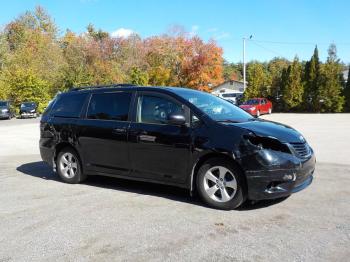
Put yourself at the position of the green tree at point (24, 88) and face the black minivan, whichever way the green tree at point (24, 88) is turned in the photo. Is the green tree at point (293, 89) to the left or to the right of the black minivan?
left

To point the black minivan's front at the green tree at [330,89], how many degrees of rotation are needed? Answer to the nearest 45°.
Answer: approximately 90° to its left

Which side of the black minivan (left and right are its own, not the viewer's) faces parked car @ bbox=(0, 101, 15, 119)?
back

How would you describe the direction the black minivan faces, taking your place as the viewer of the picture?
facing the viewer and to the right of the viewer

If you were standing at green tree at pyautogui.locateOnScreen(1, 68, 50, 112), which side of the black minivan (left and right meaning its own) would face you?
back

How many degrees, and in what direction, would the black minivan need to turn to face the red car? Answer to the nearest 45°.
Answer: approximately 135° to its left

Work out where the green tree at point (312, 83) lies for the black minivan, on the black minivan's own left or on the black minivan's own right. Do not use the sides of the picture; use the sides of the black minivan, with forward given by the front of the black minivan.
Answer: on the black minivan's own left

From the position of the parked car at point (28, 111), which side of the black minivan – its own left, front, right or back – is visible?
back
